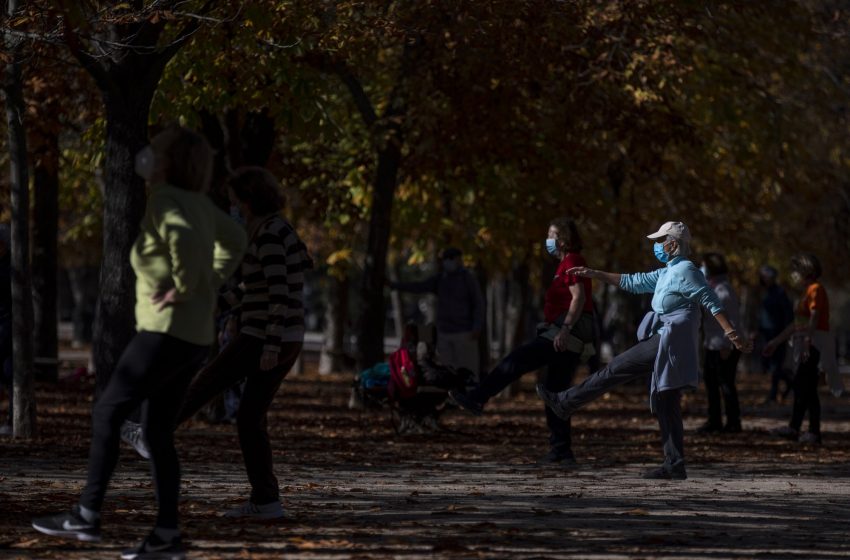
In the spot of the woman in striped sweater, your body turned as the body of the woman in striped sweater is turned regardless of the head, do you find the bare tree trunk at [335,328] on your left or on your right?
on your right

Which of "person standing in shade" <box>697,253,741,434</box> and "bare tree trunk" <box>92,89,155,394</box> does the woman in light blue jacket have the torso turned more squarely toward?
the bare tree trunk

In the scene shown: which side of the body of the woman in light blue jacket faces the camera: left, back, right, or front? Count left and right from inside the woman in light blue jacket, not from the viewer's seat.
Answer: left

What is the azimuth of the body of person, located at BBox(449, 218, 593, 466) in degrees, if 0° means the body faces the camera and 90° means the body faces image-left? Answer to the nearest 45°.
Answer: approximately 90°

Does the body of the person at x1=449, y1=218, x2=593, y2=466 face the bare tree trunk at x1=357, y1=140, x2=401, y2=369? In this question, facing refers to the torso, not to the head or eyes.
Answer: no

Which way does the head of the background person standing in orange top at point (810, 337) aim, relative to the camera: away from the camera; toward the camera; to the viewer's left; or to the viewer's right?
to the viewer's left
